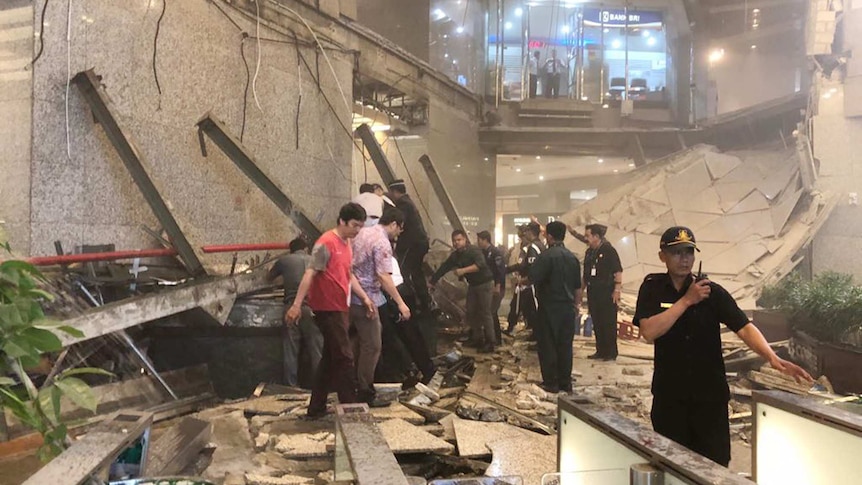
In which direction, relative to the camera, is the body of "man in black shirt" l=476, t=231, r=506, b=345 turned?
to the viewer's left

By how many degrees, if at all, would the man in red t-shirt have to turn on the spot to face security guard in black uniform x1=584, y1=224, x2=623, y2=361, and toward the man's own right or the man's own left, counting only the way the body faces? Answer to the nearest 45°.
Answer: approximately 90° to the man's own left

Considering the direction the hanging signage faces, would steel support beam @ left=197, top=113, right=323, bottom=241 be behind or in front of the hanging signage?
in front

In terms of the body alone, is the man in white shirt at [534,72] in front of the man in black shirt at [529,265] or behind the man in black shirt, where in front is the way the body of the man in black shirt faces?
behind

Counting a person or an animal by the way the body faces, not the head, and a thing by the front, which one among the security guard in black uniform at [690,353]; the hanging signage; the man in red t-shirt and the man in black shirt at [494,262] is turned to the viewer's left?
the man in black shirt
